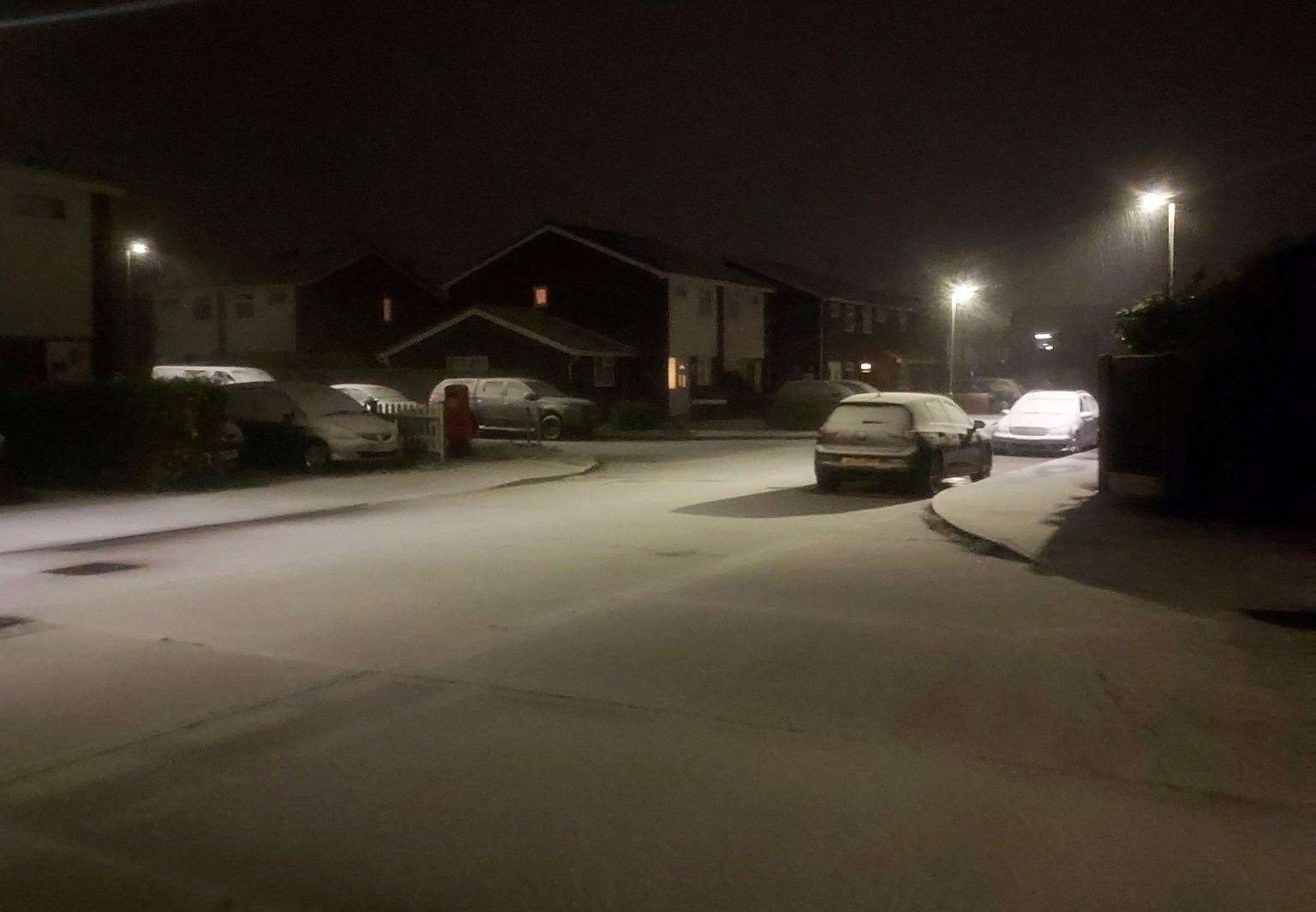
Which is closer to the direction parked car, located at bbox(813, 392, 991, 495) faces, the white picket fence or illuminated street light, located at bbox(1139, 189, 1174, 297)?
the illuminated street light

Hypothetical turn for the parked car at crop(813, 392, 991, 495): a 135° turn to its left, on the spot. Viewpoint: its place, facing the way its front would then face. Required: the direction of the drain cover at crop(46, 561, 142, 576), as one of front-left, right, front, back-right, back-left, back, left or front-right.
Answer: front-left

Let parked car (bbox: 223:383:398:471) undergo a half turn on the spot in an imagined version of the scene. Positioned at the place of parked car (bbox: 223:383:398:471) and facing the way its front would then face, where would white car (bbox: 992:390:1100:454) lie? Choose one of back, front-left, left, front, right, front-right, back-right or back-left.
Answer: back-right

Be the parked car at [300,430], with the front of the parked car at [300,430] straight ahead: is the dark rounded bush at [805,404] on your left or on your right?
on your left

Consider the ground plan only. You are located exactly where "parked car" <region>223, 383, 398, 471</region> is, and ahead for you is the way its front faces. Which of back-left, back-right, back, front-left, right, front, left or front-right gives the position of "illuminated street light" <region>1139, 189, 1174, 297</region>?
front-left

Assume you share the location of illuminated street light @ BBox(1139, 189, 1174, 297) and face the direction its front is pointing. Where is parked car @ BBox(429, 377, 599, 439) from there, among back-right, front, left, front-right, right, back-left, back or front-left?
front

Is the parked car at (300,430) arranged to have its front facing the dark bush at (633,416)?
no

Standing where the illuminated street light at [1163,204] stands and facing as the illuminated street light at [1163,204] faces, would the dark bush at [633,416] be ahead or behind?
ahead

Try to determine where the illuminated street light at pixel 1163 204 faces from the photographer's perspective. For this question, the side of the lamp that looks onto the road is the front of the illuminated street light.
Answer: facing to the left of the viewer

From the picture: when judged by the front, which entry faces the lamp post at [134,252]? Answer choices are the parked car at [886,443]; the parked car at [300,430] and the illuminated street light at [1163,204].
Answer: the illuminated street light

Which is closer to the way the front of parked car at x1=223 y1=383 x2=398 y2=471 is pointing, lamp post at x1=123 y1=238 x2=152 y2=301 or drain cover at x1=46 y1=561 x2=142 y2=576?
the drain cover

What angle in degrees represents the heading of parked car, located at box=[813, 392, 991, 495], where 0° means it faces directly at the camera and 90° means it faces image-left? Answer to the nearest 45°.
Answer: approximately 225°

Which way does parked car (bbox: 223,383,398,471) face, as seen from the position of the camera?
facing the viewer and to the right of the viewer
